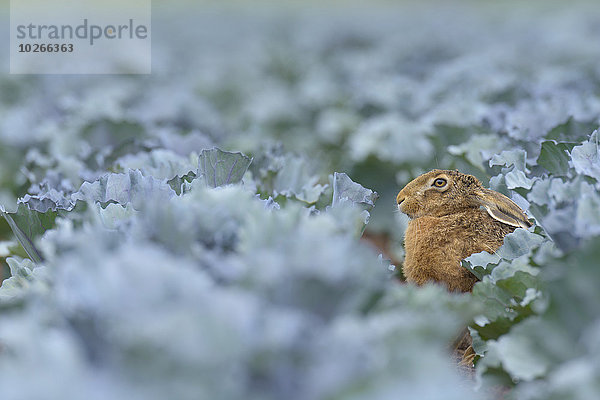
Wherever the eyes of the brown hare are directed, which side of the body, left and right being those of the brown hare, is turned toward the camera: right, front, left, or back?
left
